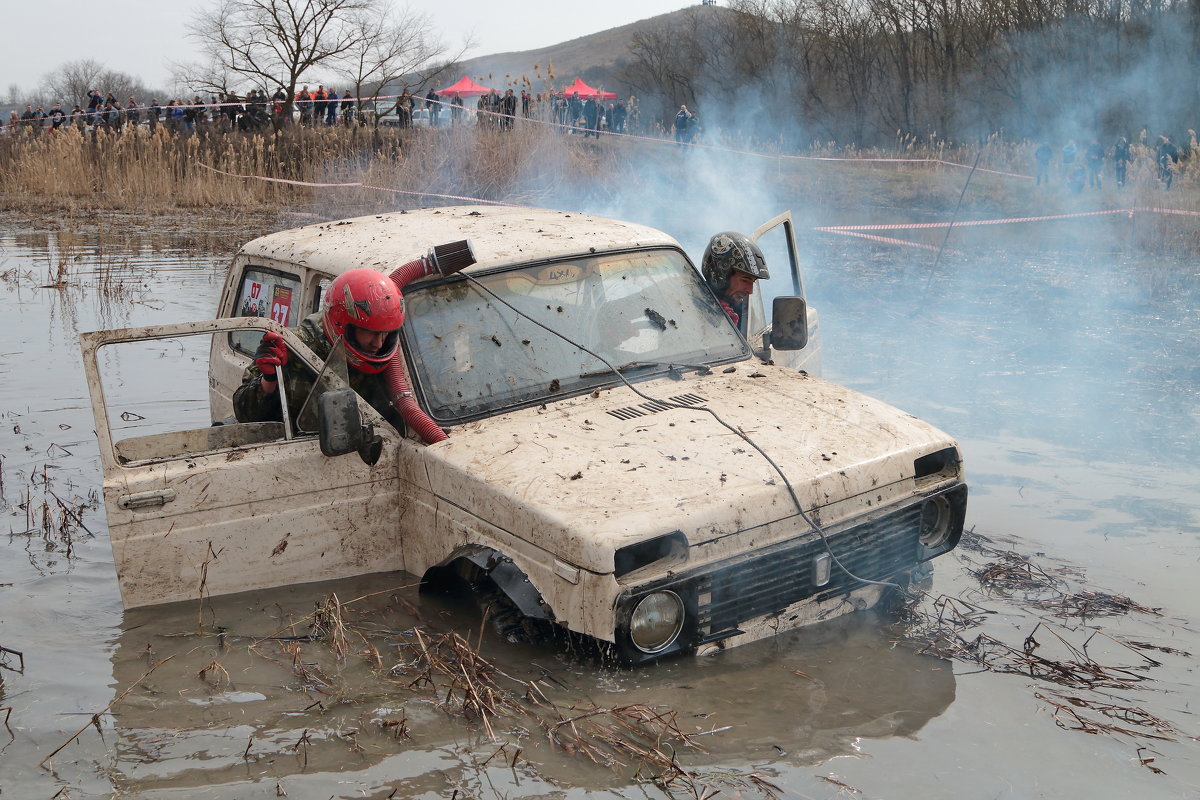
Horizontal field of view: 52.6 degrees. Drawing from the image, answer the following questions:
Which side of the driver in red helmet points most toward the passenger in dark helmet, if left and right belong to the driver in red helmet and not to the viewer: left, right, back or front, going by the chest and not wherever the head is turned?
left

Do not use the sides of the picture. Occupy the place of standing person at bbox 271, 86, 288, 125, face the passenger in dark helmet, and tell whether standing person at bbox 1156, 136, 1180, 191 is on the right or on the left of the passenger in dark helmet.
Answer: left

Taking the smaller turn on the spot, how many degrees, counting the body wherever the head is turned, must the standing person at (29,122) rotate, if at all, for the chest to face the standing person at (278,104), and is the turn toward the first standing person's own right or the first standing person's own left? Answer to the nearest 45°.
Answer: approximately 45° to the first standing person's own left

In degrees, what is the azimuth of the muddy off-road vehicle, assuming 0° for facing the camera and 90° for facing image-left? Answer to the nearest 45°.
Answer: approximately 315°

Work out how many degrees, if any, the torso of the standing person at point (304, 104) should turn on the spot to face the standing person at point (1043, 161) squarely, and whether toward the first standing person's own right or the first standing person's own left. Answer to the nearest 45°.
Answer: approximately 45° to the first standing person's own left

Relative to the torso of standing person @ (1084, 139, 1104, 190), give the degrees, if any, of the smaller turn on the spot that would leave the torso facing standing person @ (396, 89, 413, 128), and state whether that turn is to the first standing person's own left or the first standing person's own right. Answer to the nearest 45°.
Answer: approximately 90° to the first standing person's own right

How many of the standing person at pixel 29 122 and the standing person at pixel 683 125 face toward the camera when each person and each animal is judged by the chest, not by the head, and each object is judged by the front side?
2

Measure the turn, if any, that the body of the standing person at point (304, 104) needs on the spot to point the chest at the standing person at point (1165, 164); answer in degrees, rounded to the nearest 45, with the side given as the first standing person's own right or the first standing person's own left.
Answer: approximately 45° to the first standing person's own left

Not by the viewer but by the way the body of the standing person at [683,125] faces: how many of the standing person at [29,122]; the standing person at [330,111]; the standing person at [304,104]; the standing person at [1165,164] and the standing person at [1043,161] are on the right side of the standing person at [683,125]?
3

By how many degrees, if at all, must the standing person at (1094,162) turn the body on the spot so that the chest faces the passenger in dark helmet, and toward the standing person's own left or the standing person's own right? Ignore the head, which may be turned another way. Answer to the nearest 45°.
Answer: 0° — they already face them

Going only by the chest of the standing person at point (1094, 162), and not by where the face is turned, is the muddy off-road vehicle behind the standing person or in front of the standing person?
in front

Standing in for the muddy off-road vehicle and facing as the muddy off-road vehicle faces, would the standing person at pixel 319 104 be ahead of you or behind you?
behind
